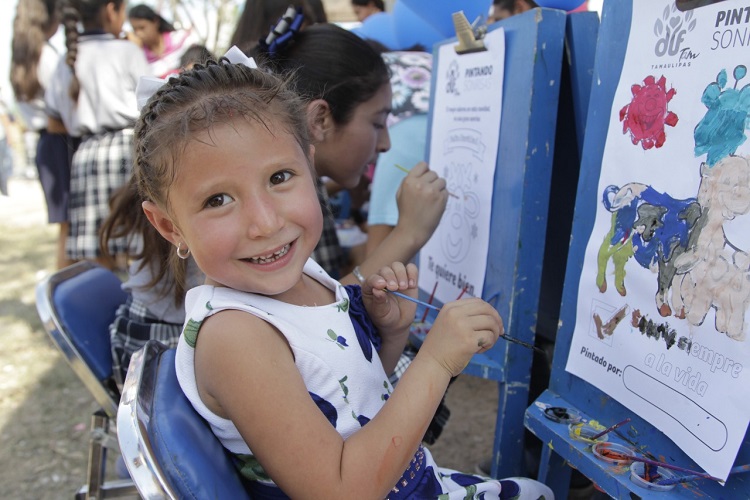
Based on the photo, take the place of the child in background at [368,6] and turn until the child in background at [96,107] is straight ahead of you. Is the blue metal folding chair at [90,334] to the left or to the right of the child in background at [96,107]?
left

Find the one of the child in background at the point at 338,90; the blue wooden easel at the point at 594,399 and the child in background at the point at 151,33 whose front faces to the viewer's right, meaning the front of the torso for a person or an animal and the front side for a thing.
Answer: the child in background at the point at 338,90

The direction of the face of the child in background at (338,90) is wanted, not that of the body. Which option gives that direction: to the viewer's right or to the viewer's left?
to the viewer's right

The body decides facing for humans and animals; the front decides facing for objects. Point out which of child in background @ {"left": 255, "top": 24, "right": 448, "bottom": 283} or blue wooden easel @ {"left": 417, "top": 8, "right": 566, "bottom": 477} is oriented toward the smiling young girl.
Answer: the blue wooden easel

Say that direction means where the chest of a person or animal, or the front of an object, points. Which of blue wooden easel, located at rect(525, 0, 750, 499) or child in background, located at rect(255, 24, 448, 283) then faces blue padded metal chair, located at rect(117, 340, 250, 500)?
the blue wooden easel

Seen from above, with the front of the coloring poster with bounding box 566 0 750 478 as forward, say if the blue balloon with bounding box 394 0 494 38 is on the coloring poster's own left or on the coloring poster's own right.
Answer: on the coloring poster's own right

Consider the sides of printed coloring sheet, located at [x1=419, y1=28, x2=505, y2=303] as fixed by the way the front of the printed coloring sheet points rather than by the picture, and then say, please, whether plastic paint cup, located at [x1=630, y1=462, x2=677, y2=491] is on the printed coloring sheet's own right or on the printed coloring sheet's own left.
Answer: on the printed coloring sheet's own left

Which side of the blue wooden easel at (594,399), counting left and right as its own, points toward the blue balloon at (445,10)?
right

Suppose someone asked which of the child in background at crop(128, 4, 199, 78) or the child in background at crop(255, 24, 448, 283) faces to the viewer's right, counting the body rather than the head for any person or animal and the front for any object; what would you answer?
the child in background at crop(255, 24, 448, 283)

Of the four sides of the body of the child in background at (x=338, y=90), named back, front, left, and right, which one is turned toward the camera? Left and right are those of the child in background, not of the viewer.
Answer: right

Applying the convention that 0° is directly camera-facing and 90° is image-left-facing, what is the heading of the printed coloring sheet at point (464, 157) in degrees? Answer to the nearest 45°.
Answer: approximately 45°
